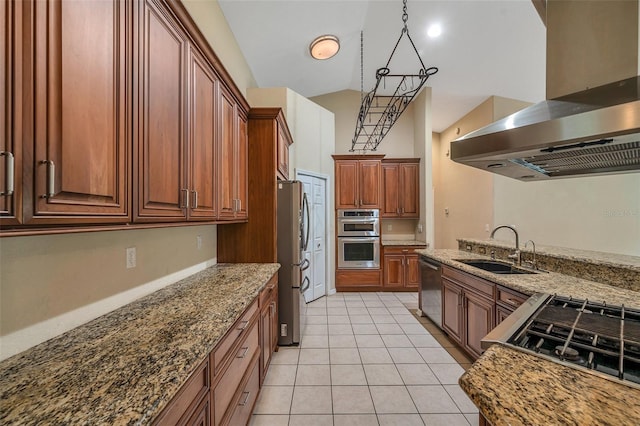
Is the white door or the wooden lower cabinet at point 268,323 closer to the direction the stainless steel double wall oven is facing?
the wooden lower cabinet

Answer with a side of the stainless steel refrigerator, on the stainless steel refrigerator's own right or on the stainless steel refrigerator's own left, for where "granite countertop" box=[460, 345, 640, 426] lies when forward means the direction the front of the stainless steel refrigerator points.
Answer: on the stainless steel refrigerator's own right

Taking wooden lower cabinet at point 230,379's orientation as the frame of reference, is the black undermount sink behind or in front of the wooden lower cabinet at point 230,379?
in front

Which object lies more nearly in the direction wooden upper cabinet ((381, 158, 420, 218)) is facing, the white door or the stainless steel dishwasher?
the stainless steel dishwasher

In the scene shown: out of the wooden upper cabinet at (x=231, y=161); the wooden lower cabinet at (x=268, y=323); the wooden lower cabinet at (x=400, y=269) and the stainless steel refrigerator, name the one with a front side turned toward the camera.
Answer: the wooden lower cabinet at (x=400, y=269)

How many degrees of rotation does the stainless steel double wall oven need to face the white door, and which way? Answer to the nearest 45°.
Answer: approximately 45° to its right

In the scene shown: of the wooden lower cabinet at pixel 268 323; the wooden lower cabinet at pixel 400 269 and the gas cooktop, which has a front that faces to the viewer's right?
the wooden lower cabinet at pixel 268 323

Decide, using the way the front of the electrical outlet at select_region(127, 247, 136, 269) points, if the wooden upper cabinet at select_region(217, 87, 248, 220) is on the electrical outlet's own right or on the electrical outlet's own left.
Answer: on the electrical outlet's own left

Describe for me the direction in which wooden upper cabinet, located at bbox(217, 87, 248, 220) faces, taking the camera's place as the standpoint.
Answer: facing to the right of the viewer

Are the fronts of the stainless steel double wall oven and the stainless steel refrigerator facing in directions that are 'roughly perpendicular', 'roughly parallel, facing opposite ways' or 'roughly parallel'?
roughly perpendicular

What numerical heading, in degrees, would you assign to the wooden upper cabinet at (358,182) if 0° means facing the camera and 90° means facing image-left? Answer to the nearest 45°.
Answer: approximately 0°
